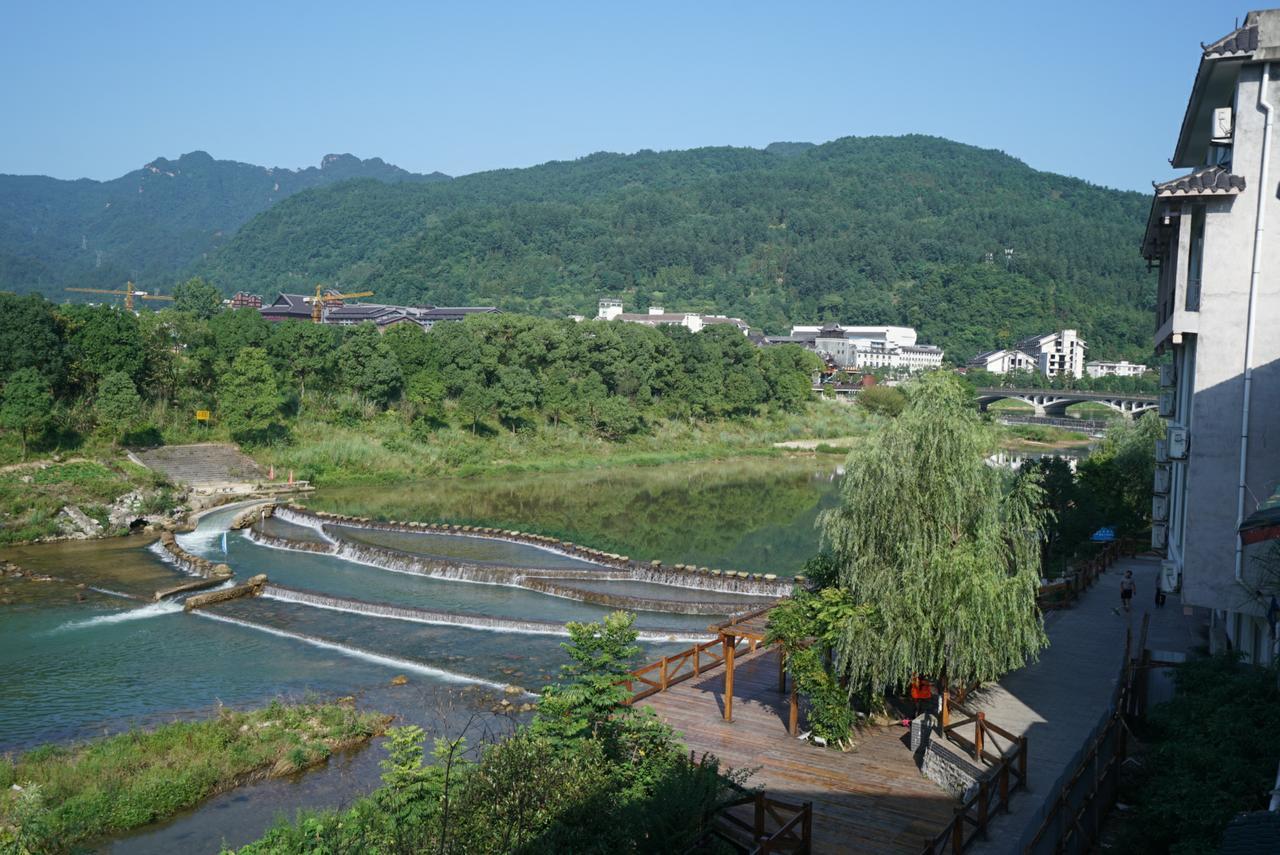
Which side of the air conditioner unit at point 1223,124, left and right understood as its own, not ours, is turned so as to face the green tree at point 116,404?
front

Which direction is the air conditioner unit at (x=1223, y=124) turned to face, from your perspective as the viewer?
facing to the left of the viewer

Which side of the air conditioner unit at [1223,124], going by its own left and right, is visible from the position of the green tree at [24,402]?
front

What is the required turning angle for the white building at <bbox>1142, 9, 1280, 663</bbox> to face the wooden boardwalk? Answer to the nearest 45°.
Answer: approximately 45° to its left

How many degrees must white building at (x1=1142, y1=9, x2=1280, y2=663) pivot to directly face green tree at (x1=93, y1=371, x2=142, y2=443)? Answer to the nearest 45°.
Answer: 0° — it already faces it

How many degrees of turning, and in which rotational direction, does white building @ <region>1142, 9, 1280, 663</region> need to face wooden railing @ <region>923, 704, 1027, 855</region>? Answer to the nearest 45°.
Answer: approximately 90° to its left

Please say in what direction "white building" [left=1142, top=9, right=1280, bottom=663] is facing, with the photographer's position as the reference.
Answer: facing to the left of the viewer
